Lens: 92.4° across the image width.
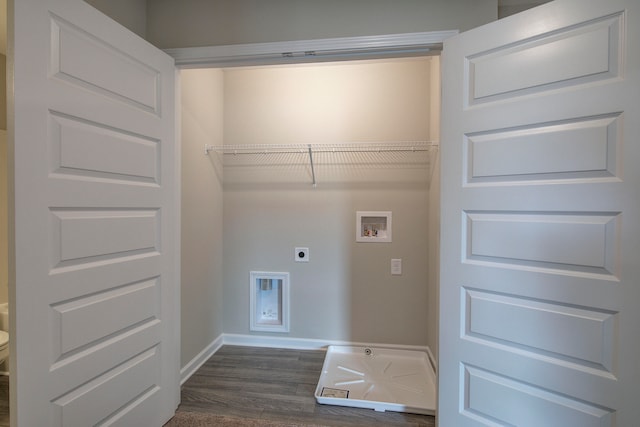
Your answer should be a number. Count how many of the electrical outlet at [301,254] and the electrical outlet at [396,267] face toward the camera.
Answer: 2

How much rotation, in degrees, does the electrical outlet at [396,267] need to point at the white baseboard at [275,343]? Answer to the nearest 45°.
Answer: approximately 90° to its right

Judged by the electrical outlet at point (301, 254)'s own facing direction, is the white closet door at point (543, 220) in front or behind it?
in front

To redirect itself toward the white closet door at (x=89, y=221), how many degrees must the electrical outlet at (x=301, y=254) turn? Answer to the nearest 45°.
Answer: approximately 45° to its right

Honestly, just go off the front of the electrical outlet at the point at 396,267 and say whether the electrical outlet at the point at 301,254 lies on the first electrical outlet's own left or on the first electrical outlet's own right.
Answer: on the first electrical outlet's own right

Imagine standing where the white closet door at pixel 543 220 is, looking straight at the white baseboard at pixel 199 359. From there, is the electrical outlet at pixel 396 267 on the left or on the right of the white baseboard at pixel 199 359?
right

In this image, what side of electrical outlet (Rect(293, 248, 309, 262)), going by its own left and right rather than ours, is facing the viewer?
front

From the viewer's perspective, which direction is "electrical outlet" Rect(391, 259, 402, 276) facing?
toward the camera

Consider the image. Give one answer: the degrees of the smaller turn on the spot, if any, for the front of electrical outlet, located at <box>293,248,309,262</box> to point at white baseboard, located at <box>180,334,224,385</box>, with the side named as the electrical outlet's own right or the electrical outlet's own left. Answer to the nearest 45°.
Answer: approximately 90° to the electrical outlet's own right

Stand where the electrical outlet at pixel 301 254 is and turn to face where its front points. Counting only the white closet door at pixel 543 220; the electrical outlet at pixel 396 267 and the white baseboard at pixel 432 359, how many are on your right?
0

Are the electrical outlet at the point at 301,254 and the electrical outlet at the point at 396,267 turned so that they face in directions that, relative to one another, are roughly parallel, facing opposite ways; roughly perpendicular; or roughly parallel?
roughly parallel

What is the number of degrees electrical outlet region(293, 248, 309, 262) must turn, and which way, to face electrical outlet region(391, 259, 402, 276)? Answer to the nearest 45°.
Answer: approximately 90° to its left
